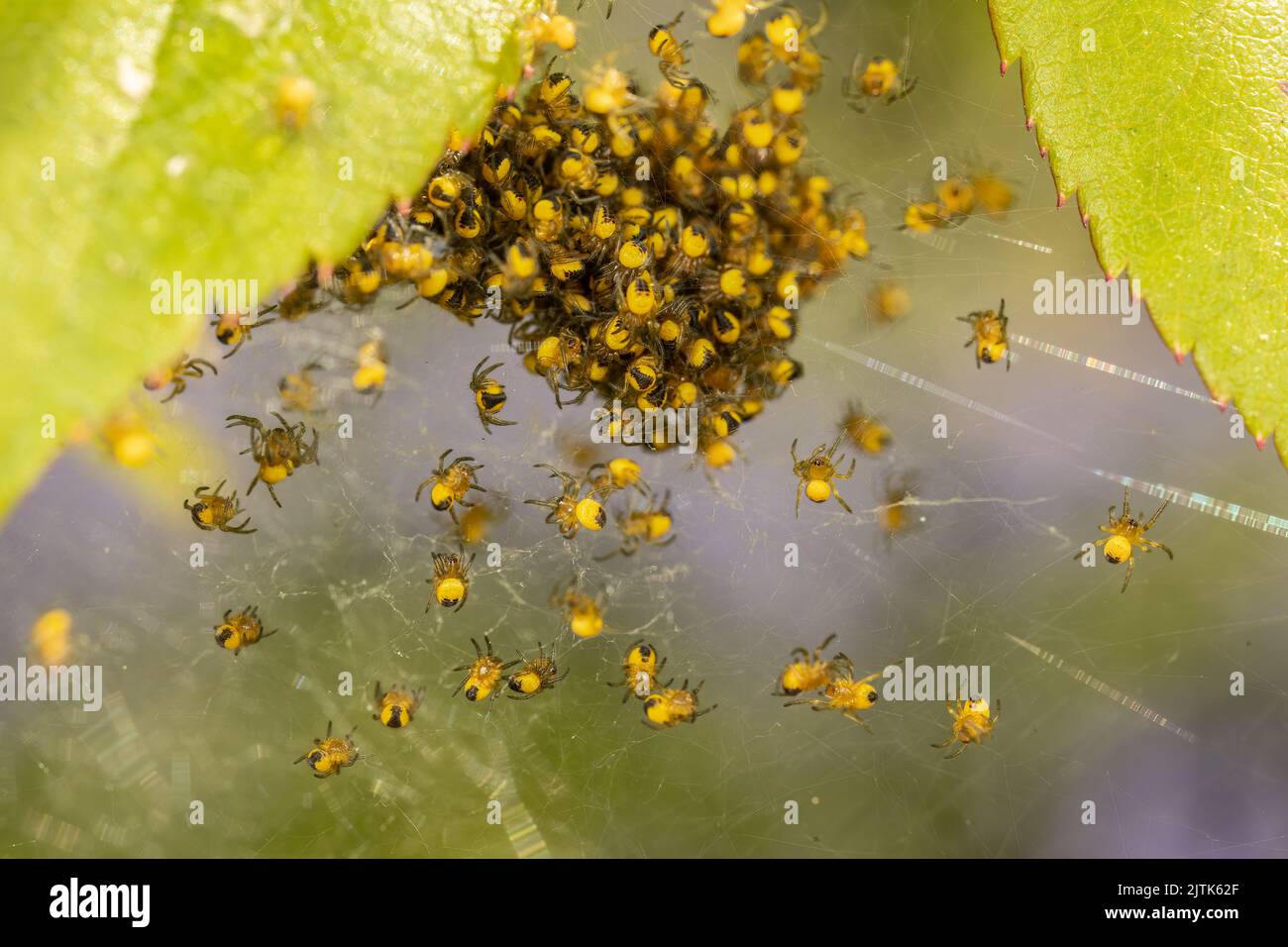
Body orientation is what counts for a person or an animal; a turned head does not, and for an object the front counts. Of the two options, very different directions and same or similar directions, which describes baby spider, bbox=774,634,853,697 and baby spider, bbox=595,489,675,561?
very different directions

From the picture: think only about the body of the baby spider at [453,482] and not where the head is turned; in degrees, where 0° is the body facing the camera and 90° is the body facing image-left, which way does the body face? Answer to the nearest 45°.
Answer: approximately 225°

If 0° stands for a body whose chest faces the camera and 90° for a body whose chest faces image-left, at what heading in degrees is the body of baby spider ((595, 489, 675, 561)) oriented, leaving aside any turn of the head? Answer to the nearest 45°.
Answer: approximately 90°

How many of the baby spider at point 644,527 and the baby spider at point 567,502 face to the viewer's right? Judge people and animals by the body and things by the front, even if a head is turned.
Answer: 0

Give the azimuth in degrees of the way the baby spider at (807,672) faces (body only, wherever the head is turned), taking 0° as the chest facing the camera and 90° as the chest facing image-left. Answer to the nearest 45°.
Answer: approximately 270°

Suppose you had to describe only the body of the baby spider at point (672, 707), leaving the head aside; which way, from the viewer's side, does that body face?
to the viewer's right

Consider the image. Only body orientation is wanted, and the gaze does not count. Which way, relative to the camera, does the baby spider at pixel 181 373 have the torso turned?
to the viewer's right

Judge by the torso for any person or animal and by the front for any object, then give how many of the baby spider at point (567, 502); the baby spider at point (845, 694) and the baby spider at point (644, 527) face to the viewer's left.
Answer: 3

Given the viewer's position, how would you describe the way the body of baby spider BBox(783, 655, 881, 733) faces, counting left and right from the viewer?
facing to the left of the viewer
